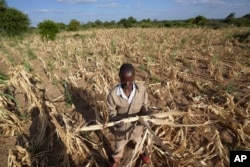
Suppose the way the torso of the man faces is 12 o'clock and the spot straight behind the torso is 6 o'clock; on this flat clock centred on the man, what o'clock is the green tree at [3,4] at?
The green tree is roughly at 5 o'clock from the man.

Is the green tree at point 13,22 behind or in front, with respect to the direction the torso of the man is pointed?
behind

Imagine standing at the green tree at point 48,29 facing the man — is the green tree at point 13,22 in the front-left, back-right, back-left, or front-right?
back-right

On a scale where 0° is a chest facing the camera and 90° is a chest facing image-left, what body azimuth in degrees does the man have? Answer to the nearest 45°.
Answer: approximately 0°

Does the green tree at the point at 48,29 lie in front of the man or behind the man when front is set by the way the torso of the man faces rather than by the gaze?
behind

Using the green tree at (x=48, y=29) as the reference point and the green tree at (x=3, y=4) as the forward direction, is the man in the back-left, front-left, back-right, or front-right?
back-left
